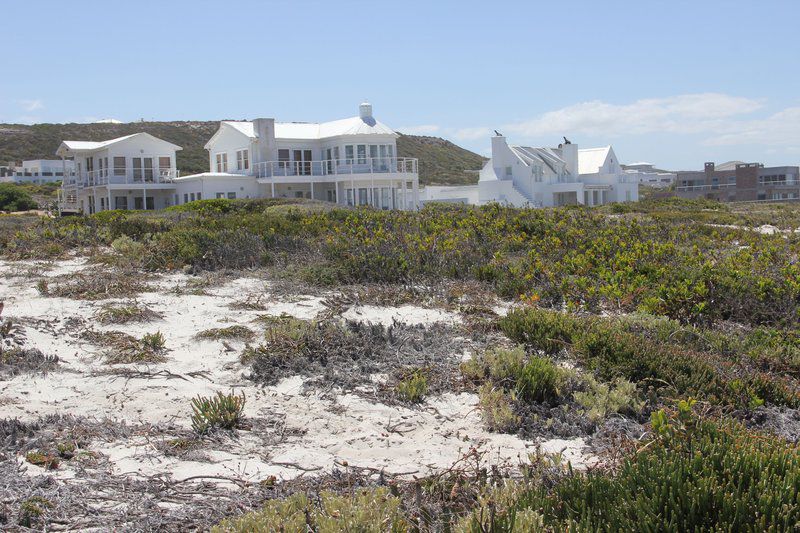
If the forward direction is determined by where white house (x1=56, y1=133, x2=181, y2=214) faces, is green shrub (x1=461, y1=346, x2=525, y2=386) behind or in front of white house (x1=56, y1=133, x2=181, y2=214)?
in front

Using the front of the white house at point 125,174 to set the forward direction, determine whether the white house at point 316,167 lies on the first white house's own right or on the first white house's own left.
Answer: on the first white house's own left

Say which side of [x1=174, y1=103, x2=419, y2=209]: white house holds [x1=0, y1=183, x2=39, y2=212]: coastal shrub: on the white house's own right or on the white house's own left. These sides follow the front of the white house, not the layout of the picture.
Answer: on the white house's own right

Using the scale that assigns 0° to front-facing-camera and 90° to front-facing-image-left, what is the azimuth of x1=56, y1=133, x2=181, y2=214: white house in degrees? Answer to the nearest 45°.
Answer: approximately 0°

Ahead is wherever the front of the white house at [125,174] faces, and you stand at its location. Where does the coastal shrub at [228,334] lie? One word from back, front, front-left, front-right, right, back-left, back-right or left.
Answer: front

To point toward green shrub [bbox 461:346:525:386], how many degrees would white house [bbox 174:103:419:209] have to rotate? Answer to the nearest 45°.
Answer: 0° — it already faces it

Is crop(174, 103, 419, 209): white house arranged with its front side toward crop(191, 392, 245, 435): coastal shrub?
yes

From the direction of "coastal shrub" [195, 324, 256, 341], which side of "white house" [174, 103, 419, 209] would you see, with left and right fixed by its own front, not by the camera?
front

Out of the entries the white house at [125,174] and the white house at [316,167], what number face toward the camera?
2

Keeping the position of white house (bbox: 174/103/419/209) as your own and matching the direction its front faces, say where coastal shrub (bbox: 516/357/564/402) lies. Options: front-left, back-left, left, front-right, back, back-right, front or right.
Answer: front

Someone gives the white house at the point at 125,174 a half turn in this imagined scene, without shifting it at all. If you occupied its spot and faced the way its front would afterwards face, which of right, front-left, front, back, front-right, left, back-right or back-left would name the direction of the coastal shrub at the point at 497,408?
back

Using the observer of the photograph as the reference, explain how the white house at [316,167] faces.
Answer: facing the viewer

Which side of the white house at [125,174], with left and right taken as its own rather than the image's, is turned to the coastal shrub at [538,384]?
front

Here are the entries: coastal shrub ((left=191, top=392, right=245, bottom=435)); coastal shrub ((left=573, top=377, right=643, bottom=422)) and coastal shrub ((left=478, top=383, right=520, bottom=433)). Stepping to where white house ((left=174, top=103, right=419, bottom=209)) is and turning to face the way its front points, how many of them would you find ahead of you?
3

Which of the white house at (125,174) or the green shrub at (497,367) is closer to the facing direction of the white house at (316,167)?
the green shrub

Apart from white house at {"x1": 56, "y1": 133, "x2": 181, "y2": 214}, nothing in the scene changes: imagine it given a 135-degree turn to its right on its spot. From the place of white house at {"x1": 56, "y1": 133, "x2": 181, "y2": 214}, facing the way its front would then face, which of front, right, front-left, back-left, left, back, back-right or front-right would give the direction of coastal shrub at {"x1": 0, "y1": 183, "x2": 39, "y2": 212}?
front

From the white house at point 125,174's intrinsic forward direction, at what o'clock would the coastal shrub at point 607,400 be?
The coastal shrub is roughly at 12 o'clock from the white house.

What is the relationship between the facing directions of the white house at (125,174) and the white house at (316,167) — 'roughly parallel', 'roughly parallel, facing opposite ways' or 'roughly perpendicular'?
roughly parallel

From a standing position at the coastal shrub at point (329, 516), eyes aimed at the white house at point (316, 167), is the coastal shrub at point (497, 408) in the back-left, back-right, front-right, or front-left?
front-right
